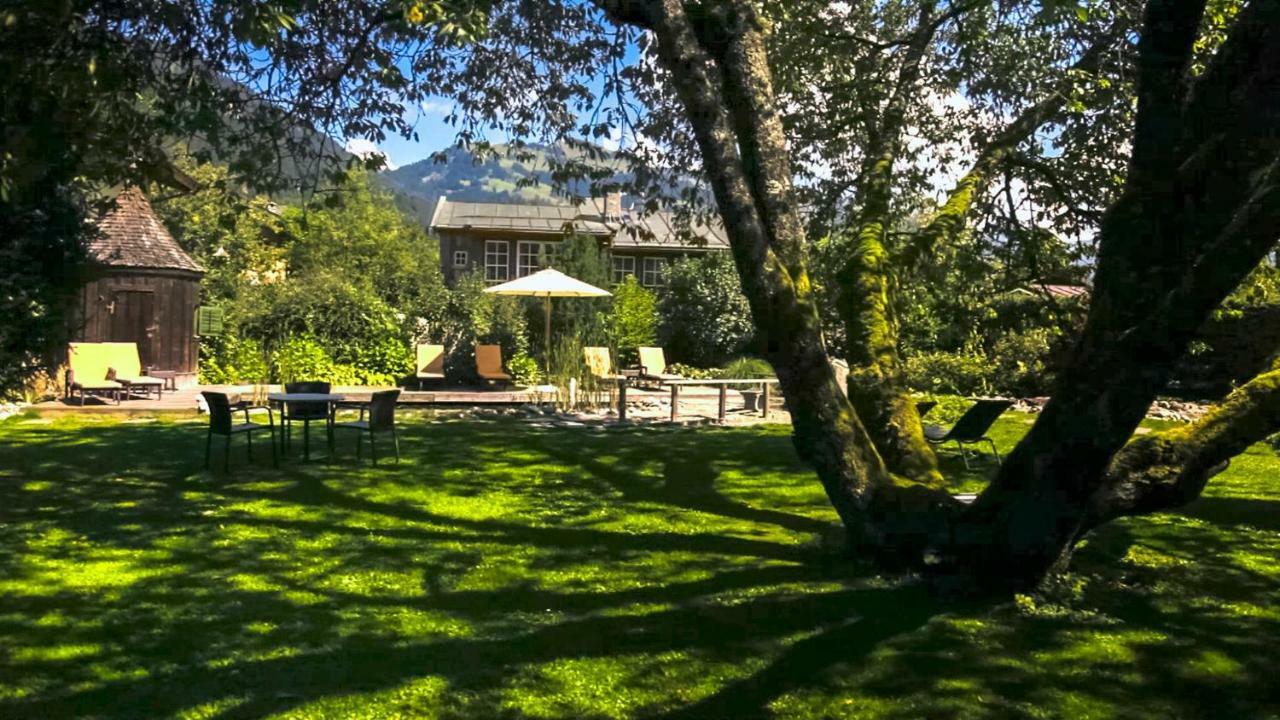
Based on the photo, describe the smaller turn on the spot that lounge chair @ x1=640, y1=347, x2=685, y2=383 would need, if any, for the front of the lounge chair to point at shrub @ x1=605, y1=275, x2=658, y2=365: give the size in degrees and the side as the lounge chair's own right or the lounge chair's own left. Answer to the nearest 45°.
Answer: approximately 135° to the lounge chair's own left

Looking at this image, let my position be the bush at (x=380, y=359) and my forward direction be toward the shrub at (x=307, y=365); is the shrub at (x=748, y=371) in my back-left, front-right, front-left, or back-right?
back-left

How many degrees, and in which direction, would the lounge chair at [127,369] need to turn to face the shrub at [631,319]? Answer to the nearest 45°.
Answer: approximately 45° to its left

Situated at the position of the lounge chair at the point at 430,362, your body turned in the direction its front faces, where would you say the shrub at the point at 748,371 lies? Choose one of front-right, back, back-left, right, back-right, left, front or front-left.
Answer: left

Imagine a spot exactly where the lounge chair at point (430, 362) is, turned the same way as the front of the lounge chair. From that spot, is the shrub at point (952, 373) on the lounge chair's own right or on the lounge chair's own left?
on the lounge chair's own left

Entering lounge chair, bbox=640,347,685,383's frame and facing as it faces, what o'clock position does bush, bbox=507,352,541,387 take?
The bush is roughly at 4 o'clock from the lounge chair.

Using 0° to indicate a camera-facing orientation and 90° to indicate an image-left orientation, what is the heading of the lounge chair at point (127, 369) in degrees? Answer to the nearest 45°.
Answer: approximately 315°

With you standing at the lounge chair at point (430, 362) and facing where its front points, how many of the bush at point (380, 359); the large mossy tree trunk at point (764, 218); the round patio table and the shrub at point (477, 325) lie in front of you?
2

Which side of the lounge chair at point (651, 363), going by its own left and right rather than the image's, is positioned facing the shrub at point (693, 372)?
left
